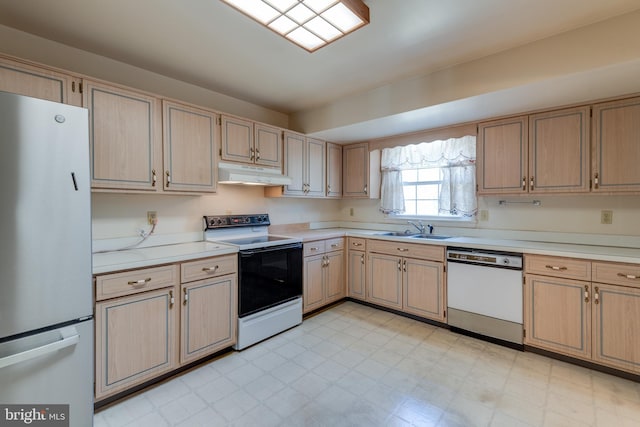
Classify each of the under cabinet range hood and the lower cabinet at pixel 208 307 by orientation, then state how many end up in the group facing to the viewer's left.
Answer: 0

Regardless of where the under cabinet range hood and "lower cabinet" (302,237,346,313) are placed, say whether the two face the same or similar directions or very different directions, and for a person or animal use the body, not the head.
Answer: same or similar directions

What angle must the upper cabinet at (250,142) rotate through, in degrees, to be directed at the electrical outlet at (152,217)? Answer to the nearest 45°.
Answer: approximately 135° to its right

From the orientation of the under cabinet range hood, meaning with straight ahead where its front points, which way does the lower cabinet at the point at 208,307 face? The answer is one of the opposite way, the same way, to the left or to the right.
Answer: the same way

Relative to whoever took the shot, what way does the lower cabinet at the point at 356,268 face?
facing the viewer and to the left of the viewer

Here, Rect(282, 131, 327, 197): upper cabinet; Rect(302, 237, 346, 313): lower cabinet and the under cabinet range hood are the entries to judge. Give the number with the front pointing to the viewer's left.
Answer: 0

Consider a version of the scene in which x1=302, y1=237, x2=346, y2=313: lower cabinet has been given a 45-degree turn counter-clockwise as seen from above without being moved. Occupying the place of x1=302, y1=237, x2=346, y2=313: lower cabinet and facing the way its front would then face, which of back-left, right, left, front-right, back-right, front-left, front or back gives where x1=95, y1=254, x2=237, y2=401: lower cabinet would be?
back-right

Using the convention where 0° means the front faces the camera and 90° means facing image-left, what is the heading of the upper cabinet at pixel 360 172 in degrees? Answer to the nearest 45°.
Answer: approximately 45°

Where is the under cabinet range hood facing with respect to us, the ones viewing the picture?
facing the viewer and to the right of the viewer

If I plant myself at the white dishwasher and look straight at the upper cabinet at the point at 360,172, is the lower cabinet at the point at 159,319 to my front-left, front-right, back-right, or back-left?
front-left

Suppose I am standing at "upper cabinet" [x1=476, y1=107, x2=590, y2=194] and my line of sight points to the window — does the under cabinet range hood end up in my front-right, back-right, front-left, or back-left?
front-left

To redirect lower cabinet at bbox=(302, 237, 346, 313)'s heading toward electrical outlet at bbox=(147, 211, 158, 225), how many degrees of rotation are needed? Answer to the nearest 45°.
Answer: approximately 90° to its right

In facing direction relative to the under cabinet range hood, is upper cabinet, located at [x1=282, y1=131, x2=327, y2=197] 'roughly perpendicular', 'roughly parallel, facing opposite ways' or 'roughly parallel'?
roughly parallel
